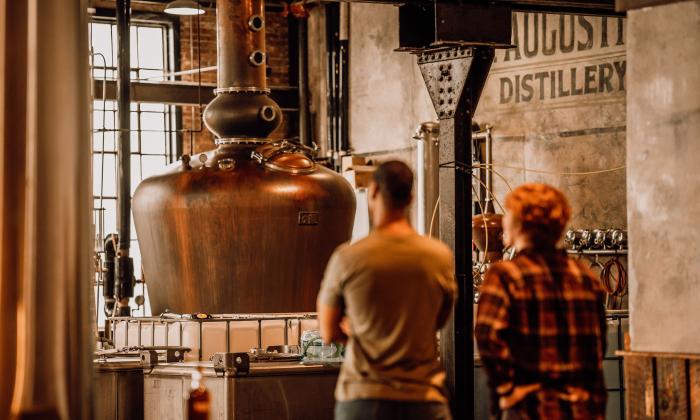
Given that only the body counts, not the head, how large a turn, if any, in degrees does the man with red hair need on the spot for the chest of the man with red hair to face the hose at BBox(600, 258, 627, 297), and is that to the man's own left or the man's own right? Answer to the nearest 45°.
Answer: approximately 45° to the man's own right

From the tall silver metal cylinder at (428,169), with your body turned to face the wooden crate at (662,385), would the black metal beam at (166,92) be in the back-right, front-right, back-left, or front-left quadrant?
back-right

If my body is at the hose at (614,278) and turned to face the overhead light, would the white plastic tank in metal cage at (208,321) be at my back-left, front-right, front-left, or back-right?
front-left

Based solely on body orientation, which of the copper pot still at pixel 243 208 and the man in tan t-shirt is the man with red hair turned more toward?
the copper pot still

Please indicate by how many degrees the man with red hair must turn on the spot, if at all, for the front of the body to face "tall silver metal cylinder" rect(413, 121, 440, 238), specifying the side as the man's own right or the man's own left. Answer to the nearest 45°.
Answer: approximately 45° to the man's own right

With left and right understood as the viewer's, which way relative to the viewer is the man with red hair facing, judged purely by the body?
facing away from the viewer and to the left of the viewer

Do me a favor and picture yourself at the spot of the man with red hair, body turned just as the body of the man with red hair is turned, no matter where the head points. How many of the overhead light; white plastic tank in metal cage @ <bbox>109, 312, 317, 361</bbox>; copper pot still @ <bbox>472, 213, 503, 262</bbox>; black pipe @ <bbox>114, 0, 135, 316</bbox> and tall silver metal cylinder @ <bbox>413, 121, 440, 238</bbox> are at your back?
0

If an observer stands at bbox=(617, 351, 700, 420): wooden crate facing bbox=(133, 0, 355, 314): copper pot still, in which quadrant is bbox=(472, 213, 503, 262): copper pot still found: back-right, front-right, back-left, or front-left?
front-right

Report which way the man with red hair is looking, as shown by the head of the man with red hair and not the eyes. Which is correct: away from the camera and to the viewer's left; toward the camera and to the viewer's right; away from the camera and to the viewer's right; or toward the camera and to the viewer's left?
away from the camera and to the viewer's left

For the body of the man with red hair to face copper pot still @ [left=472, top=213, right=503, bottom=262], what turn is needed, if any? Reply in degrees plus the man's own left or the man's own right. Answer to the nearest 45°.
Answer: approximately 45° to the man's own right

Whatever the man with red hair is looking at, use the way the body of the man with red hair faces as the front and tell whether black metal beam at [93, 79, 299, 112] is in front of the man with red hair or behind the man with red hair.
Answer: in front
